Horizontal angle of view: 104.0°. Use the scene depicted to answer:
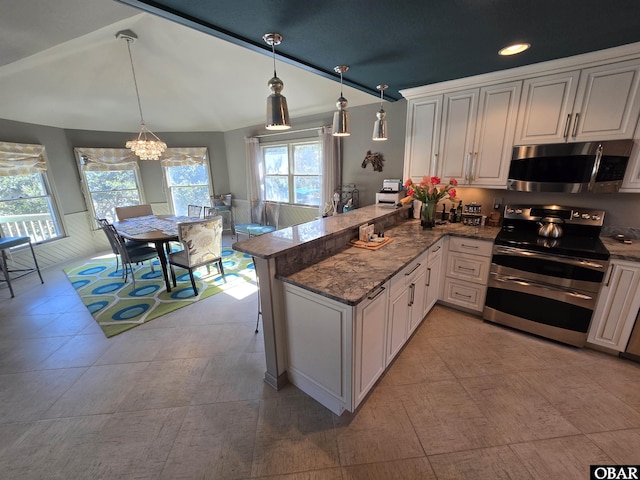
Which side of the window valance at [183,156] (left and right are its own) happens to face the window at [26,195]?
right

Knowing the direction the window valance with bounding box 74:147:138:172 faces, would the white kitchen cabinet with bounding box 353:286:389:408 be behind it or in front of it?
in front

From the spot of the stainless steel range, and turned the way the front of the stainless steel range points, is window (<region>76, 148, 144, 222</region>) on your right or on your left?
on your right

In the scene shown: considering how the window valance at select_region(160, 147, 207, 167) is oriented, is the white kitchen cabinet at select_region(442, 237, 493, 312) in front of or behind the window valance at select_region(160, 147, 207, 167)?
in front

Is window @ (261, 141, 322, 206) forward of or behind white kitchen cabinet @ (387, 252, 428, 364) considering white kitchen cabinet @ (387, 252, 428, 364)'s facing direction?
behind

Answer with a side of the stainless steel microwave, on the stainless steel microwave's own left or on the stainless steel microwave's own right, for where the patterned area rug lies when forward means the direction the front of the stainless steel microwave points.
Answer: on the stainless steel microwave's own right

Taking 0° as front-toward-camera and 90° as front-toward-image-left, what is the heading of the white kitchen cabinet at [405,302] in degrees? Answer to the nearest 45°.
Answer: approximately 315°

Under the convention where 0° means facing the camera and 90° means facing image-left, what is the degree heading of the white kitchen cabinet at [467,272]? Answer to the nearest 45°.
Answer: approximately 0°
